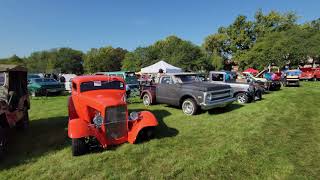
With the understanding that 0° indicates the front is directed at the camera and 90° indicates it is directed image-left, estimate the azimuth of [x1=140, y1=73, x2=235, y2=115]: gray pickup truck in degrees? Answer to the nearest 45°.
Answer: approximately 315°

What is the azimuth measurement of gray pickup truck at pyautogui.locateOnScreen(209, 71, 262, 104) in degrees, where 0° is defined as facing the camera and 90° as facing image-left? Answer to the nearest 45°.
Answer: approximately 315°

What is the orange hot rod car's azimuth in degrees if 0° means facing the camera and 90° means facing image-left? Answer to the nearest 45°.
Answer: approximately 315°

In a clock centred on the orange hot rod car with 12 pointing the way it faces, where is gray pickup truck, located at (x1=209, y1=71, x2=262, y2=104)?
The gray pickup truck is roughly at 9 o'clock from the orange hot rod car.
